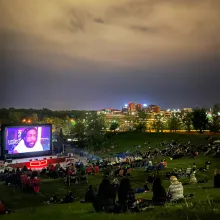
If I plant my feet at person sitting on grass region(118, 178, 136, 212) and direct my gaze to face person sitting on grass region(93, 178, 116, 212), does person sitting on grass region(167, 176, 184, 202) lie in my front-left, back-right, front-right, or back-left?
back-right

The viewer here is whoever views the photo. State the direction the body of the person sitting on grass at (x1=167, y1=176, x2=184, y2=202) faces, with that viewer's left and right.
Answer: facing away from the viewer and to the left of the viewer

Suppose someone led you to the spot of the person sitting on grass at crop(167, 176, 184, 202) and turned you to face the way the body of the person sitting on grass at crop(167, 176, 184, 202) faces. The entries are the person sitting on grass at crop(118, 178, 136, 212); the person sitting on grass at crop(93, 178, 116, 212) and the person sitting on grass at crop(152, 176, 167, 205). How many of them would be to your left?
3

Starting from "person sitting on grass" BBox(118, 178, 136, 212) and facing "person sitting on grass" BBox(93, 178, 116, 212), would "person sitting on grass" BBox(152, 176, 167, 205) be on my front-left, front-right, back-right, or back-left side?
back-right

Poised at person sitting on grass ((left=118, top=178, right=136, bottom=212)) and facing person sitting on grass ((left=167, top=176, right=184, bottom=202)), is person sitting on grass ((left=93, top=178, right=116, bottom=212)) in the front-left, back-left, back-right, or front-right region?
back-left

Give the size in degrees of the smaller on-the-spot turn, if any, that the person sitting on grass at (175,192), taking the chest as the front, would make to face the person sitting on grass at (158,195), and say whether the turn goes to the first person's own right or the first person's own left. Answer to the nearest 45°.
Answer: approximately 90° to the first person's own left

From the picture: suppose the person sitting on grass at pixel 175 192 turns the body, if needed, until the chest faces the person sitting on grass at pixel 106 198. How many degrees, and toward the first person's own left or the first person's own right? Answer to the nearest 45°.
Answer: approximately 90° to the first person's own left

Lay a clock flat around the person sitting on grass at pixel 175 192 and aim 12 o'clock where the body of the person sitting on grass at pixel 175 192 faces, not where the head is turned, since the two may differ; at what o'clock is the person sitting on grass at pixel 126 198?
the person sitting on grass at pixel 126 198 is roughly at 9 o'clock from the person sitting on grass at pixel 175 192.
